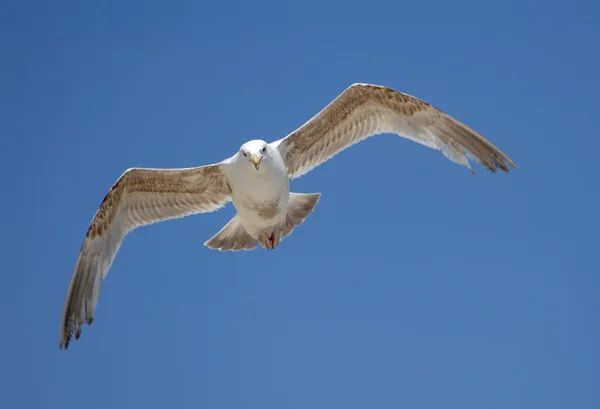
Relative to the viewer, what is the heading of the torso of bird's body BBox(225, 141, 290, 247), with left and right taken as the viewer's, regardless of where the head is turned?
facing the viewer
